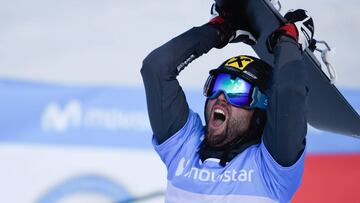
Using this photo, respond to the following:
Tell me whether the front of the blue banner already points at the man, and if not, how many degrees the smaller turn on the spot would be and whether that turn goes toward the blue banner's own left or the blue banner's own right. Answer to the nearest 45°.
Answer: approximately 45° to the blue banner's own left

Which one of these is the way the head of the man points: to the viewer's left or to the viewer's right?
to the viewer's left

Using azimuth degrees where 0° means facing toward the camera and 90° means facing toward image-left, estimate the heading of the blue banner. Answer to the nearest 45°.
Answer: approximately 0°
